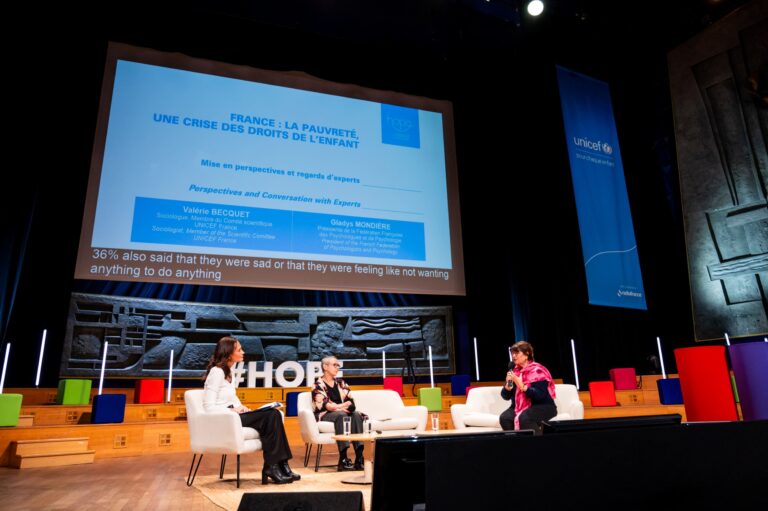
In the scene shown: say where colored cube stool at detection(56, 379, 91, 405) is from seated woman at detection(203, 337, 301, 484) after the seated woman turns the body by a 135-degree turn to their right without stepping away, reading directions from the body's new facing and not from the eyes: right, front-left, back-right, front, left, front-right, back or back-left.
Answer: right

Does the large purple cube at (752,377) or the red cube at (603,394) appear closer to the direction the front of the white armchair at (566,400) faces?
the large purple cube

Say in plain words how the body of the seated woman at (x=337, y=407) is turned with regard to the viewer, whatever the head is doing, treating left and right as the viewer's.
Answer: facing the viewer and to the right of the viewer

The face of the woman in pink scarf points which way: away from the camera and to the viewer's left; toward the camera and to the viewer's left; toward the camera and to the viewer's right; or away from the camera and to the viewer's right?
toward the camera and to the viewer's left

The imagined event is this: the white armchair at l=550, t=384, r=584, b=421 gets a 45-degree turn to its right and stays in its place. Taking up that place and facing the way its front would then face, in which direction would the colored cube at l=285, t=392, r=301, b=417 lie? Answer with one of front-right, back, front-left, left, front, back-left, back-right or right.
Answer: front

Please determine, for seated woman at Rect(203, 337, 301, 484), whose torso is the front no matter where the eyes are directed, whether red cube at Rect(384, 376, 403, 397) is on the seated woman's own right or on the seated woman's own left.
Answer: on the seated woman's own left

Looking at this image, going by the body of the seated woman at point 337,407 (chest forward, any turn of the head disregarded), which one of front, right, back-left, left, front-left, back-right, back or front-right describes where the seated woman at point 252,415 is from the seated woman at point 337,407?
right

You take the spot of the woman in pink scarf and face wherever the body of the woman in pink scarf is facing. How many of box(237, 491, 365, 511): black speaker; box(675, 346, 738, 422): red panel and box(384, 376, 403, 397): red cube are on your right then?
1

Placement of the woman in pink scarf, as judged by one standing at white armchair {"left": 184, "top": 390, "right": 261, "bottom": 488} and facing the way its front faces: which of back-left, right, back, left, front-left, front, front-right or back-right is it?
front

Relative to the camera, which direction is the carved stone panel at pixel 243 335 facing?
toward the camera

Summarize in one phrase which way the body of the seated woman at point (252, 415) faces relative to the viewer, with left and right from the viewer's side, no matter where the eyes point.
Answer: facing to the right of the viewer

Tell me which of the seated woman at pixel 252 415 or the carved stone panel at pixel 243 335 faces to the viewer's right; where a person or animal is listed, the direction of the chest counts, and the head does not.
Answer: the seated woman

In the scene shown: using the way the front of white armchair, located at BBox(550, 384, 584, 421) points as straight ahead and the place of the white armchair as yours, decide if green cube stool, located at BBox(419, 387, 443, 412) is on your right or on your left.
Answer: on your right

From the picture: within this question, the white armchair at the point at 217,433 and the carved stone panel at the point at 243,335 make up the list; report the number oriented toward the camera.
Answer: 1

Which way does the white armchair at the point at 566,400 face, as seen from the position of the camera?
facing the viewer and to the left of the viewer

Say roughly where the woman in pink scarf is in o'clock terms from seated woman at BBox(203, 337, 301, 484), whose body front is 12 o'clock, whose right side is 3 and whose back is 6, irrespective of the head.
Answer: The woman in pink scarf is roughly at 12 o'clock from the seated woman.

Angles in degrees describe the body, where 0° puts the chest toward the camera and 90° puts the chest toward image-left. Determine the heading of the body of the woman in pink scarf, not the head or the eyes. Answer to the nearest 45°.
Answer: approximately 45°

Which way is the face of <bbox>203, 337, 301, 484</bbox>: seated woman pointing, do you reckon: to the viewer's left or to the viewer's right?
to the viewer's right

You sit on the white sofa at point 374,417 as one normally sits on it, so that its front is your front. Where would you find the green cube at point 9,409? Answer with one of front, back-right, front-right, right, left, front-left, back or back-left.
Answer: back-right
